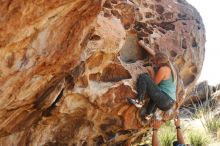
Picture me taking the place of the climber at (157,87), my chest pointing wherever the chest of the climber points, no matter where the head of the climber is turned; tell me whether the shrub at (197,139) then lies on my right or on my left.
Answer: on my right

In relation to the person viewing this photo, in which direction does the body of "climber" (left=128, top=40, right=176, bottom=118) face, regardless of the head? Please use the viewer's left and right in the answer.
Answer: facing to the left of the viewer
